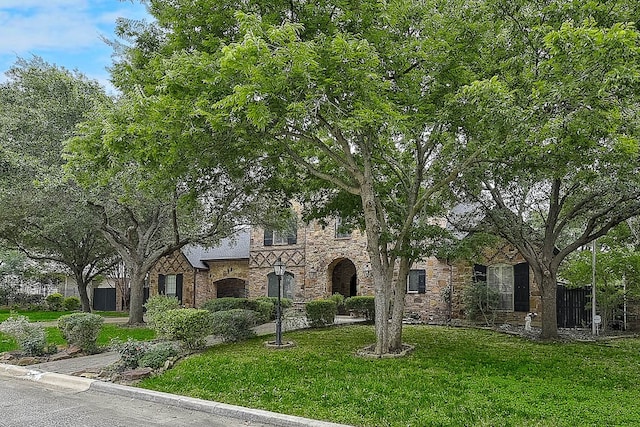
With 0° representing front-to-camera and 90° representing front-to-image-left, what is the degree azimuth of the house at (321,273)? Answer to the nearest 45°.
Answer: approximately 0°

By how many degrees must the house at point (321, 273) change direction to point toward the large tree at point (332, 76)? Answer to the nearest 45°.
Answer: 0° — it already faces it

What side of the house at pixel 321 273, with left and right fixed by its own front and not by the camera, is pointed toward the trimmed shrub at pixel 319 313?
front

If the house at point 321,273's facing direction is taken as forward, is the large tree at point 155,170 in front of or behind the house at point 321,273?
in front

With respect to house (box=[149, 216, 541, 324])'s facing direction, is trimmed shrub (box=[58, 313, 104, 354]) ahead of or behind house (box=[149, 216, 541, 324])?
ahead

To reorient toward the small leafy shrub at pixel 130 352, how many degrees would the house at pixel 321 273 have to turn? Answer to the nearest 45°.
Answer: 0° — it already faces it
